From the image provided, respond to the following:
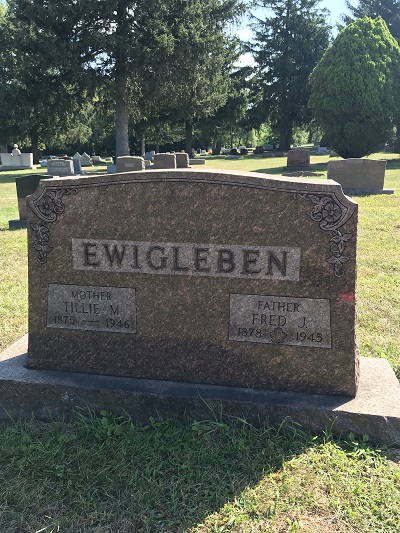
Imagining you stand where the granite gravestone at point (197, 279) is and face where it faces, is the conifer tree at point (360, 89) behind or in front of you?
behind

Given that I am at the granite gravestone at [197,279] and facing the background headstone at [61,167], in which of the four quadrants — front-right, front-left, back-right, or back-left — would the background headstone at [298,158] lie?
front-right

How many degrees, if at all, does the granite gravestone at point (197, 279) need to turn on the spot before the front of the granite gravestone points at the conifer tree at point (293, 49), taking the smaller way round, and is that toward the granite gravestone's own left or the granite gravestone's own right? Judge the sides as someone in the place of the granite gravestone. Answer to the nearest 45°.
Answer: approximately 180°

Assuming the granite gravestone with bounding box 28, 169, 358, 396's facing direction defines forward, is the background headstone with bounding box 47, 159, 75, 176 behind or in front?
behind

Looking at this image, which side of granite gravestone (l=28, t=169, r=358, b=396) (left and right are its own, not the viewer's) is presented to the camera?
front

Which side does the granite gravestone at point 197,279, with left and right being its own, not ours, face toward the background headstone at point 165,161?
back

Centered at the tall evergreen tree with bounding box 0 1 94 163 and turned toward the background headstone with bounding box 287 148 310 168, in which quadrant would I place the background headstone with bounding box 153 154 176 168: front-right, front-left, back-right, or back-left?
front-right

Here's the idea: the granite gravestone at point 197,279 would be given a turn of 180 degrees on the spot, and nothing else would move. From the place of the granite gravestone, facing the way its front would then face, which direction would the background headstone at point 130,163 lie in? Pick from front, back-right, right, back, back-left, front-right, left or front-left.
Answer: front

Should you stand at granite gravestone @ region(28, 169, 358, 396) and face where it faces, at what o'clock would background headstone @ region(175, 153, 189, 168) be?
The background headstone is roughly at 6 o'clock from the granite gravestone.

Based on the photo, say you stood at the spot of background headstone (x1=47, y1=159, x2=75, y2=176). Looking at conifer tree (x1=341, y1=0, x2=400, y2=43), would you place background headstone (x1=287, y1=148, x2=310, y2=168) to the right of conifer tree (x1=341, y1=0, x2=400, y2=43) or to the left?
right

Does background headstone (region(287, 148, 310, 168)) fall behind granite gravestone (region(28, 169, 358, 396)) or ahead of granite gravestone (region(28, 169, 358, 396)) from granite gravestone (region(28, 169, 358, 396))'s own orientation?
behind
